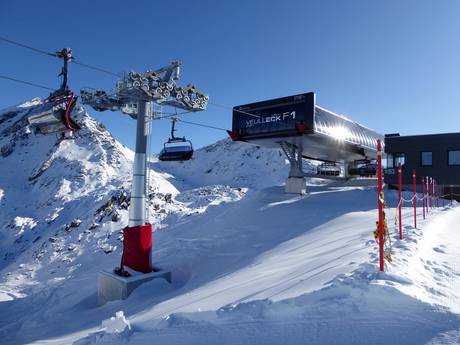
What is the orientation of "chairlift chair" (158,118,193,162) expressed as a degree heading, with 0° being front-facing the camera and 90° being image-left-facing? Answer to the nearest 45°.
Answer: approximately 45°

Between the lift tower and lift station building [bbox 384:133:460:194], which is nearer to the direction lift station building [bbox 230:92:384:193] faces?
the lift tower

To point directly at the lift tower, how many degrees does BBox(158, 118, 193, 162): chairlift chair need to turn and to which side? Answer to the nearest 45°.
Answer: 0° — it already faces it

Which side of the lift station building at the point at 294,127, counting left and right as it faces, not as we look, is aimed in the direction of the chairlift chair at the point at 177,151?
front

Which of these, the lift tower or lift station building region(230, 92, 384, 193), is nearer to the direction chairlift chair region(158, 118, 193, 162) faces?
the lift tower

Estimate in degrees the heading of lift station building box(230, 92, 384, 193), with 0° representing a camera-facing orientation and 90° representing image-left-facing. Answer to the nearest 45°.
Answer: approximately 45°

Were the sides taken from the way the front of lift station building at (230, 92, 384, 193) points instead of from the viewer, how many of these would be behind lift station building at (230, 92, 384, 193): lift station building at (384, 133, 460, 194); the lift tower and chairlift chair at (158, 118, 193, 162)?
1

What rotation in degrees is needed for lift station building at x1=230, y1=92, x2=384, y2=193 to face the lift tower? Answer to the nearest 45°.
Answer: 0° — it already faces it

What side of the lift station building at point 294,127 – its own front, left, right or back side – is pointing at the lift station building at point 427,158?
back
